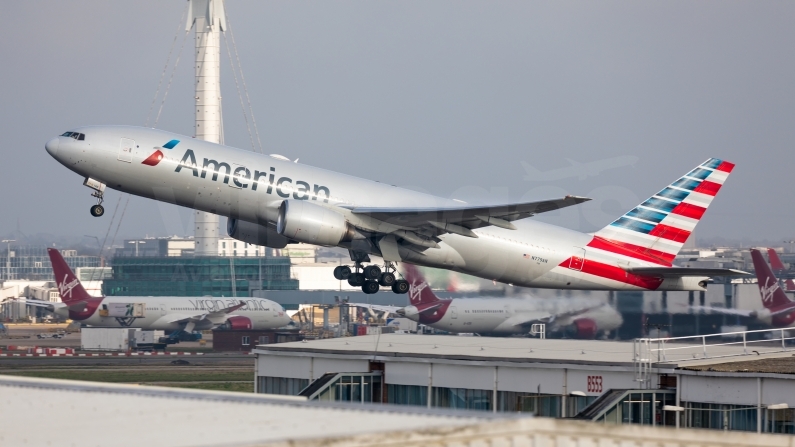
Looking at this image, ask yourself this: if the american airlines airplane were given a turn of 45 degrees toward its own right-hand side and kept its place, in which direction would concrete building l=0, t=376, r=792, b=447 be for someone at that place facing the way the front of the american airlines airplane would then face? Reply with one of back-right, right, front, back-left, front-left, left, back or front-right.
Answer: back-left

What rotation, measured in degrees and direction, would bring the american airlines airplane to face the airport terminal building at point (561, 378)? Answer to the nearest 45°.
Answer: approximately 135° to its left

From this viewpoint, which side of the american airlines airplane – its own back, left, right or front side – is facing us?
left
